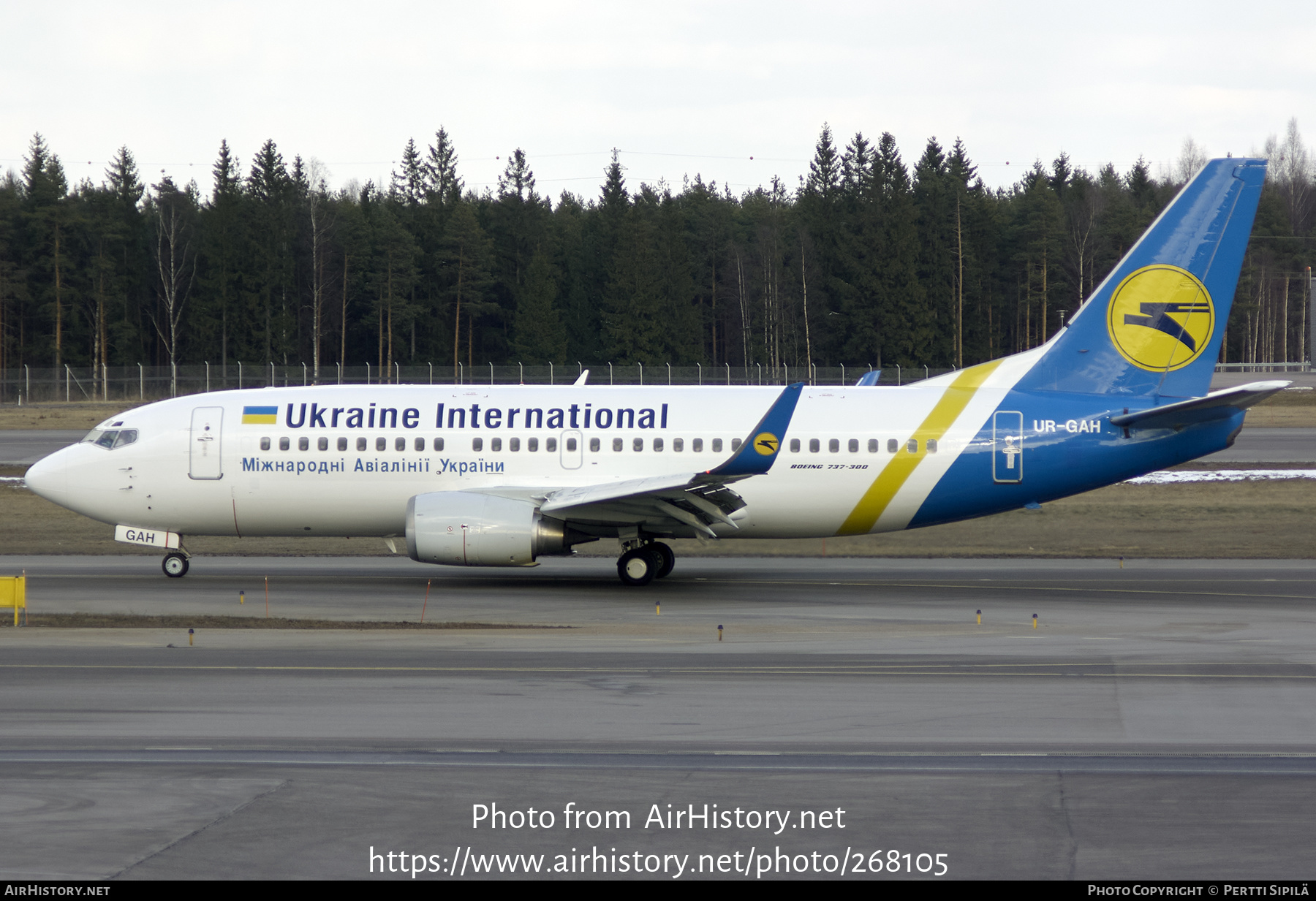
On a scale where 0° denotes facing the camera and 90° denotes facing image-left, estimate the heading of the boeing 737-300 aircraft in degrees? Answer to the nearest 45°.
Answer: approximately 90°
